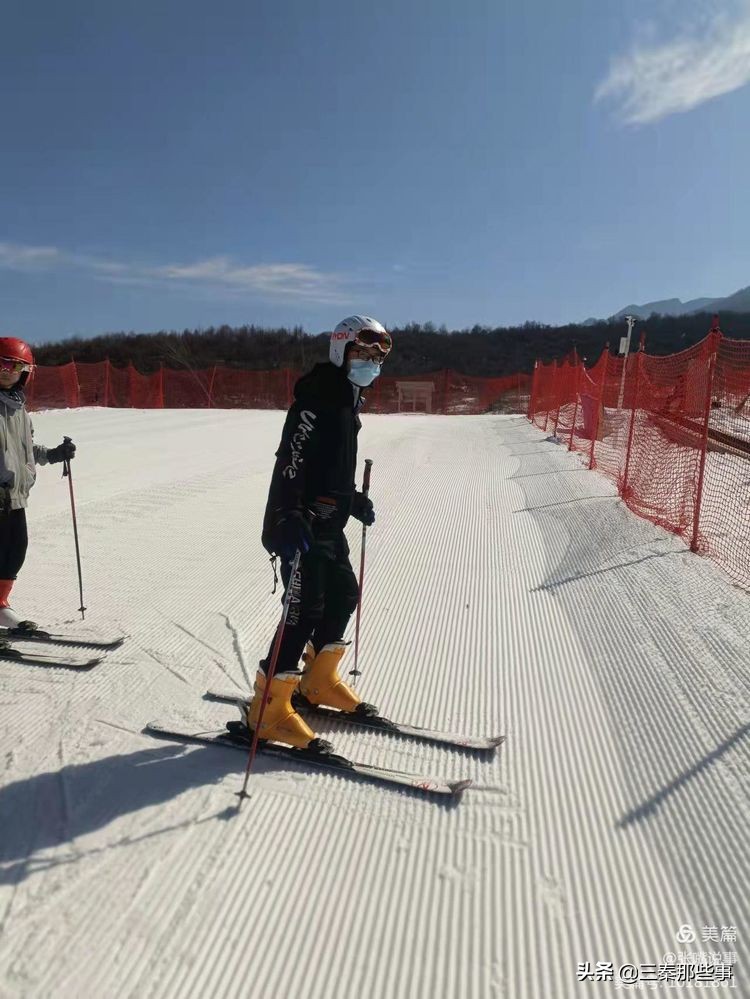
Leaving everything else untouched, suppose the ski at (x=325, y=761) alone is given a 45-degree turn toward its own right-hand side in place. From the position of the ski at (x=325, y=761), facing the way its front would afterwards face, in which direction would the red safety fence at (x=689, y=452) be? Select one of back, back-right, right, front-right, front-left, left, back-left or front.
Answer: left

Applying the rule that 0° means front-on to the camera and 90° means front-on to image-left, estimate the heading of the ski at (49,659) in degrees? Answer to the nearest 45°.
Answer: approximately 270°

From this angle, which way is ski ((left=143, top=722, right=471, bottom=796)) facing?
to the viewer's right

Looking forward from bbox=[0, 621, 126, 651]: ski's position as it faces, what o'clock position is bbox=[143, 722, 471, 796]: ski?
bbox=[143, 722, 471, 796]: ski is roughly at 2 o'clock from bbox=[0, 621, 126, 651]: ski.

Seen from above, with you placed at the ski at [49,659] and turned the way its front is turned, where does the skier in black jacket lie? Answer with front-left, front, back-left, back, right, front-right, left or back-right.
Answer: front-right

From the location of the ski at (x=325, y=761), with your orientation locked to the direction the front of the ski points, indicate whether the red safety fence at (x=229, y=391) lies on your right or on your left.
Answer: on your left

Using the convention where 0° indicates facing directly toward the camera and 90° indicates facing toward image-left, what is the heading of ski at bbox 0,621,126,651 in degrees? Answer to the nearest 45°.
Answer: approximately 270°

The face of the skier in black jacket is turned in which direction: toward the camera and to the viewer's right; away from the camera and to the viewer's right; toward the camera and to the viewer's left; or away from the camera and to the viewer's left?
toward the camera and to the viewer's right

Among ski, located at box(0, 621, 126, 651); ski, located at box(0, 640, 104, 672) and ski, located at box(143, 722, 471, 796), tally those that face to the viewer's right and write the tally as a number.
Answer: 3
